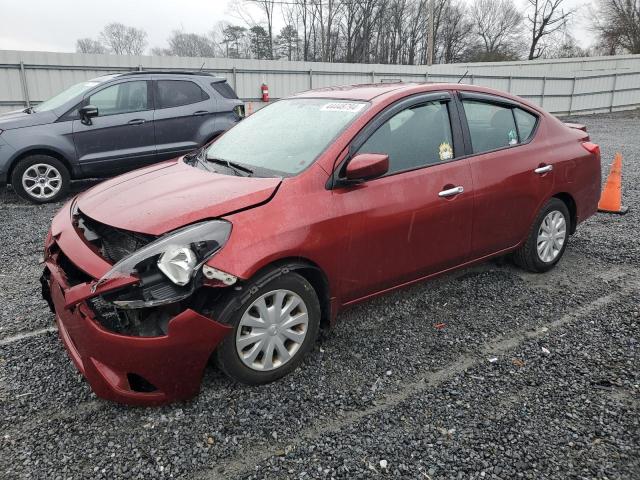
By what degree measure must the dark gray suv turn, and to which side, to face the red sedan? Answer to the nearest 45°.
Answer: approximately 90° to its left

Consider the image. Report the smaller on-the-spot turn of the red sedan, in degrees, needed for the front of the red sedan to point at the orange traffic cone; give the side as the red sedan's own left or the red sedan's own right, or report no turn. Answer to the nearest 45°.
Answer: approximately 180°

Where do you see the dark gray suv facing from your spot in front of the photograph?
facing to the left of the viewer

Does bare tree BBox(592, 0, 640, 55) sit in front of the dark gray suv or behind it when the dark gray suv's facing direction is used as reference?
behind

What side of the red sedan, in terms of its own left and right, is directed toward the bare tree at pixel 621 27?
back

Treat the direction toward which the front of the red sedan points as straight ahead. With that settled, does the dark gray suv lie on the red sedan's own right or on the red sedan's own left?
on the red sedan's own right

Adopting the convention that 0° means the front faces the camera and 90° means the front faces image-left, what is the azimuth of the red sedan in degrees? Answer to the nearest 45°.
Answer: approximately 45°
